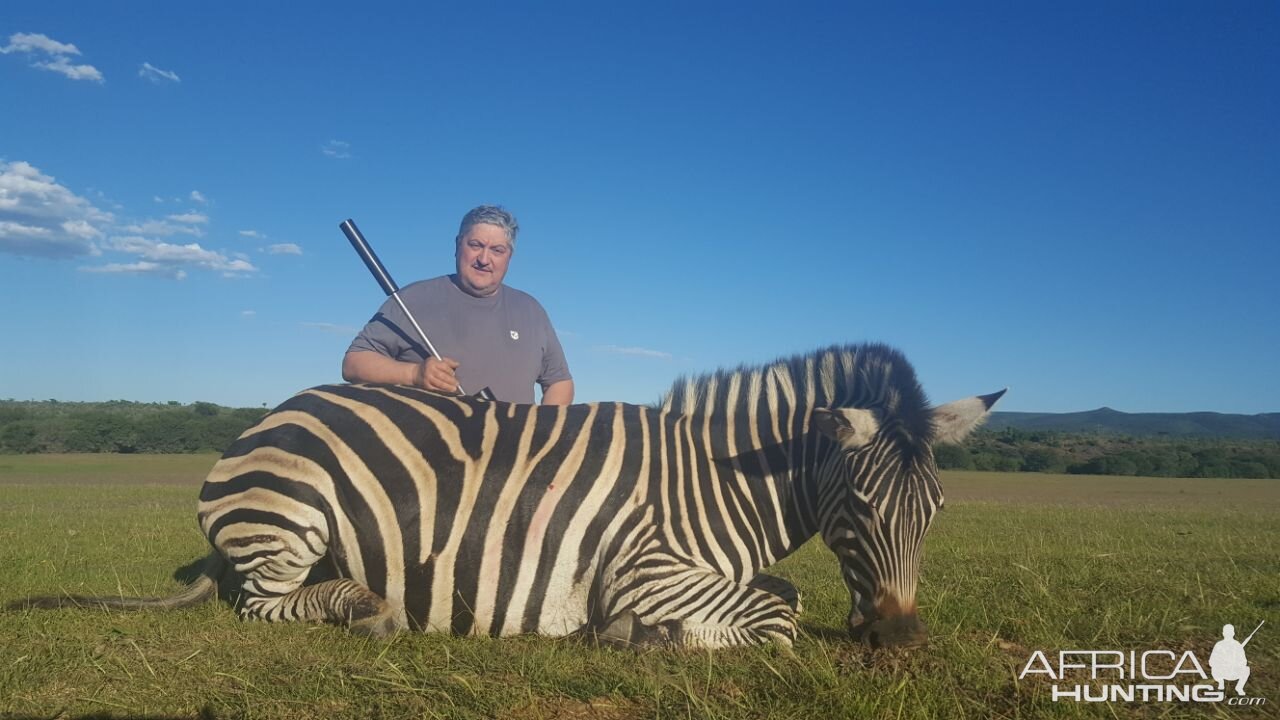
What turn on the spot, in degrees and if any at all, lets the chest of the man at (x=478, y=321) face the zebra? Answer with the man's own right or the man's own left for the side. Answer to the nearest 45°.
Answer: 0° — they already face it

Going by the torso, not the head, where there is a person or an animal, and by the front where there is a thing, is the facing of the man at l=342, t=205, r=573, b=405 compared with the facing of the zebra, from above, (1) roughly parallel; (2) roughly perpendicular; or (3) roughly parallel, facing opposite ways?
roughly perpendicular

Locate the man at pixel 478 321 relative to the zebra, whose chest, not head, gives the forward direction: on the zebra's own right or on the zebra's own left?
on the zebra's own left

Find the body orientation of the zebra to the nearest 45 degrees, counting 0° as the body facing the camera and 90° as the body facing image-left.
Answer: approximately 270°

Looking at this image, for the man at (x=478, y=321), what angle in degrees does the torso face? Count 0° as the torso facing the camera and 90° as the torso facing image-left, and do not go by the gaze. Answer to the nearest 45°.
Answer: approximately 0°

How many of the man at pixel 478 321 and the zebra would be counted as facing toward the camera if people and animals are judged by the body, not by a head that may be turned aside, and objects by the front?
1
